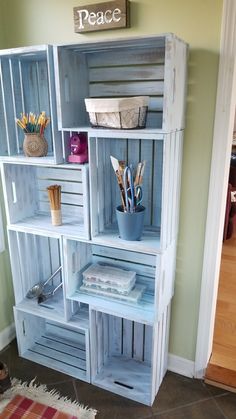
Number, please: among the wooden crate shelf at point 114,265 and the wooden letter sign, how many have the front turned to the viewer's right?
0

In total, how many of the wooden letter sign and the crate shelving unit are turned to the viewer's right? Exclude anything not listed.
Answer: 0

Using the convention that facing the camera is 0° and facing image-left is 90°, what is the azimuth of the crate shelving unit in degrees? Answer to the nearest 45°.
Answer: approximately 45°

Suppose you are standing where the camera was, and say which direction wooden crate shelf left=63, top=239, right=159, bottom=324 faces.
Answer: facing the viewer and to the left of the viewer
